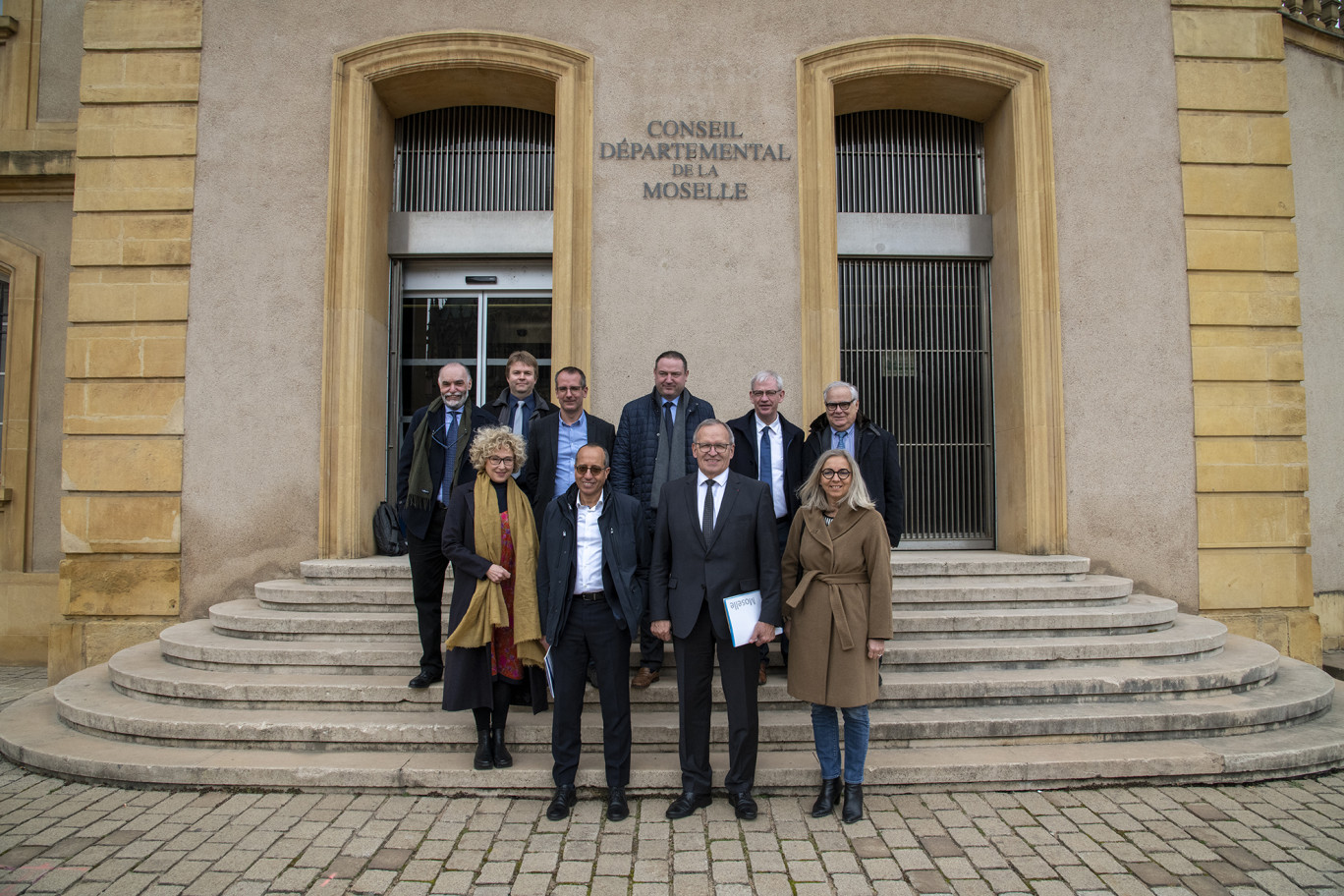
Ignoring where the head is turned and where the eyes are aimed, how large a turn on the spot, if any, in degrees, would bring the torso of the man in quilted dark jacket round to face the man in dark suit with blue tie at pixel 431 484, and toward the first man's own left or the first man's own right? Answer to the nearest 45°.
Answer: approximately 90° to the first man's own right

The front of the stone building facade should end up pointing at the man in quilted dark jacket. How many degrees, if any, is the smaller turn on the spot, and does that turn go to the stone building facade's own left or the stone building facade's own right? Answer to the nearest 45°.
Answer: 0° — it already faces them

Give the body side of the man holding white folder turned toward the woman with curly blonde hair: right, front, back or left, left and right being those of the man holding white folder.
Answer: right

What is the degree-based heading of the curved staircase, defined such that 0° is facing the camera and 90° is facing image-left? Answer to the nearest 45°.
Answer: approximately 0°

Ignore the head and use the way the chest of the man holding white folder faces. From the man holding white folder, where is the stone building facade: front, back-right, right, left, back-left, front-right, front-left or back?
back

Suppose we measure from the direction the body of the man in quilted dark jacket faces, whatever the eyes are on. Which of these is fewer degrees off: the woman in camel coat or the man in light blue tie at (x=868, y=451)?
the woman in camel coat

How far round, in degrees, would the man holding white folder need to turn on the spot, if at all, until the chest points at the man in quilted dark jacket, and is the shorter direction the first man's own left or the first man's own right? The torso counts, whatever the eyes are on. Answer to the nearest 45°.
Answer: approximately 180°

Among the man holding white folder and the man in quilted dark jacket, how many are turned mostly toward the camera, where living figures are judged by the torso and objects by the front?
2

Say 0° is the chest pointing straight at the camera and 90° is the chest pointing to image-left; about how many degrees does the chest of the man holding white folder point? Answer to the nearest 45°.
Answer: approximately 0°
